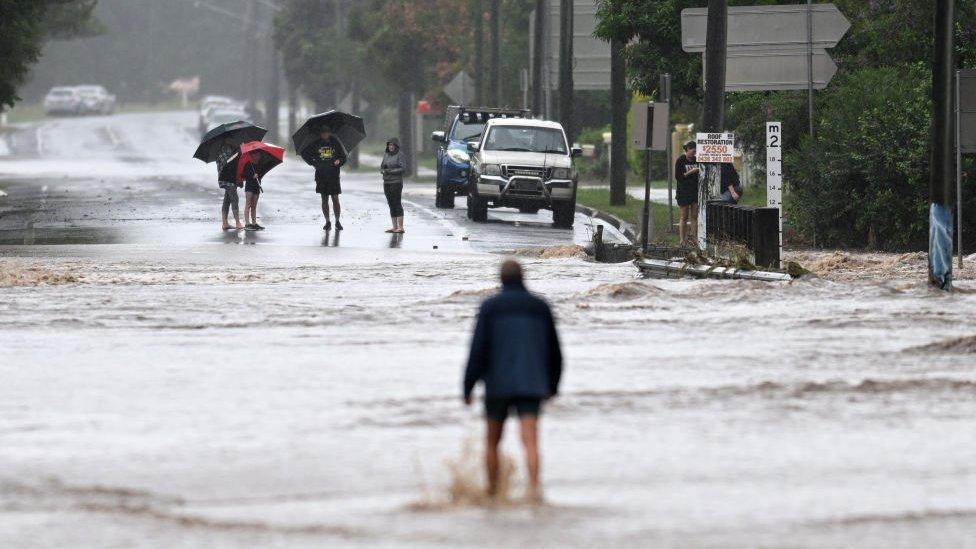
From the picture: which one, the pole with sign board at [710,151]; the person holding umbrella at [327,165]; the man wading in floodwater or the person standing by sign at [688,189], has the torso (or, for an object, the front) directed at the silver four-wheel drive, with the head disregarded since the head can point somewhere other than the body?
the man wading in floodwater

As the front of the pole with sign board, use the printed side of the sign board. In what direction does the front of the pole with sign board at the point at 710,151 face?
toward the camera

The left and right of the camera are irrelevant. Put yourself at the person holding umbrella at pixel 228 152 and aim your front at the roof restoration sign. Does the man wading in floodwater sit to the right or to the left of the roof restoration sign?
right

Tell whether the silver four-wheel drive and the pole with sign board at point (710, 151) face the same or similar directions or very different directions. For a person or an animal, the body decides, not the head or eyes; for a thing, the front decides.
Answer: same or similar directions

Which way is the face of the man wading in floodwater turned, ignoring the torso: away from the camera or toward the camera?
away from the camera

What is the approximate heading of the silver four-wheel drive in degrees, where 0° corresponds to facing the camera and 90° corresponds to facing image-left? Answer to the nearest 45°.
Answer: approximately 0°

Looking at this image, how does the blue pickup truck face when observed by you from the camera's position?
facing the viewer

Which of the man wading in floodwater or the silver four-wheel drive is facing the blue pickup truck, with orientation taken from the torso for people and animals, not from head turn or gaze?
the man wading in floodwater

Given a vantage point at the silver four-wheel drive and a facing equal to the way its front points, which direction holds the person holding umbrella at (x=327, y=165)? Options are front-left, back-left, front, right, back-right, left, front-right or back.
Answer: front-right

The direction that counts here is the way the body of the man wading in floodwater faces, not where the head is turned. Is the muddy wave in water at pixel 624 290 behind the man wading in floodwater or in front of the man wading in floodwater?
in front

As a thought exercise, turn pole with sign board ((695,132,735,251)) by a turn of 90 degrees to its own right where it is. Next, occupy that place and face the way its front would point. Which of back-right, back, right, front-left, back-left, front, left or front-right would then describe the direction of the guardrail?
left

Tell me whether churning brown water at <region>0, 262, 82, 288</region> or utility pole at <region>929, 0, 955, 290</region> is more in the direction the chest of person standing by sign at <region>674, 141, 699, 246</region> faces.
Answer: the utility pole
